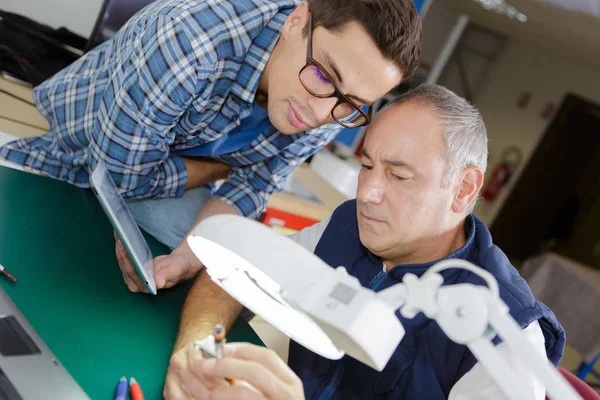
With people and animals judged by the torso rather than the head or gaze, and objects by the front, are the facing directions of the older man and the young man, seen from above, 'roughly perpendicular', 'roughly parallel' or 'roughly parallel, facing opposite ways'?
roughly perpendicular

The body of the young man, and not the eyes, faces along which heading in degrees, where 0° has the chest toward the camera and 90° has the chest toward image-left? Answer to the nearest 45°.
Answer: approximately 315°

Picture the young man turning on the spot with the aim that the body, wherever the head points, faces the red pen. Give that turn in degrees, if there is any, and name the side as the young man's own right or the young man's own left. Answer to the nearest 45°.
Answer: approximately 45° to the young man's own right

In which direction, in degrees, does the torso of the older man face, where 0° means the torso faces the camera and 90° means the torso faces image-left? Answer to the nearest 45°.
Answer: approximately 45°
